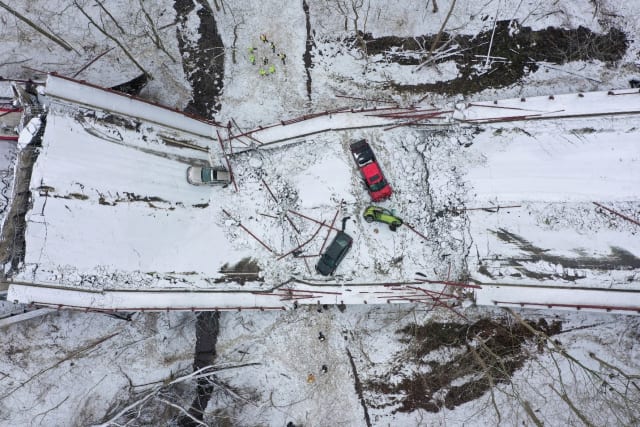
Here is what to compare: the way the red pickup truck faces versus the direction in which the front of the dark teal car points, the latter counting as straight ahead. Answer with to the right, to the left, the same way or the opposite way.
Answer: to the left
